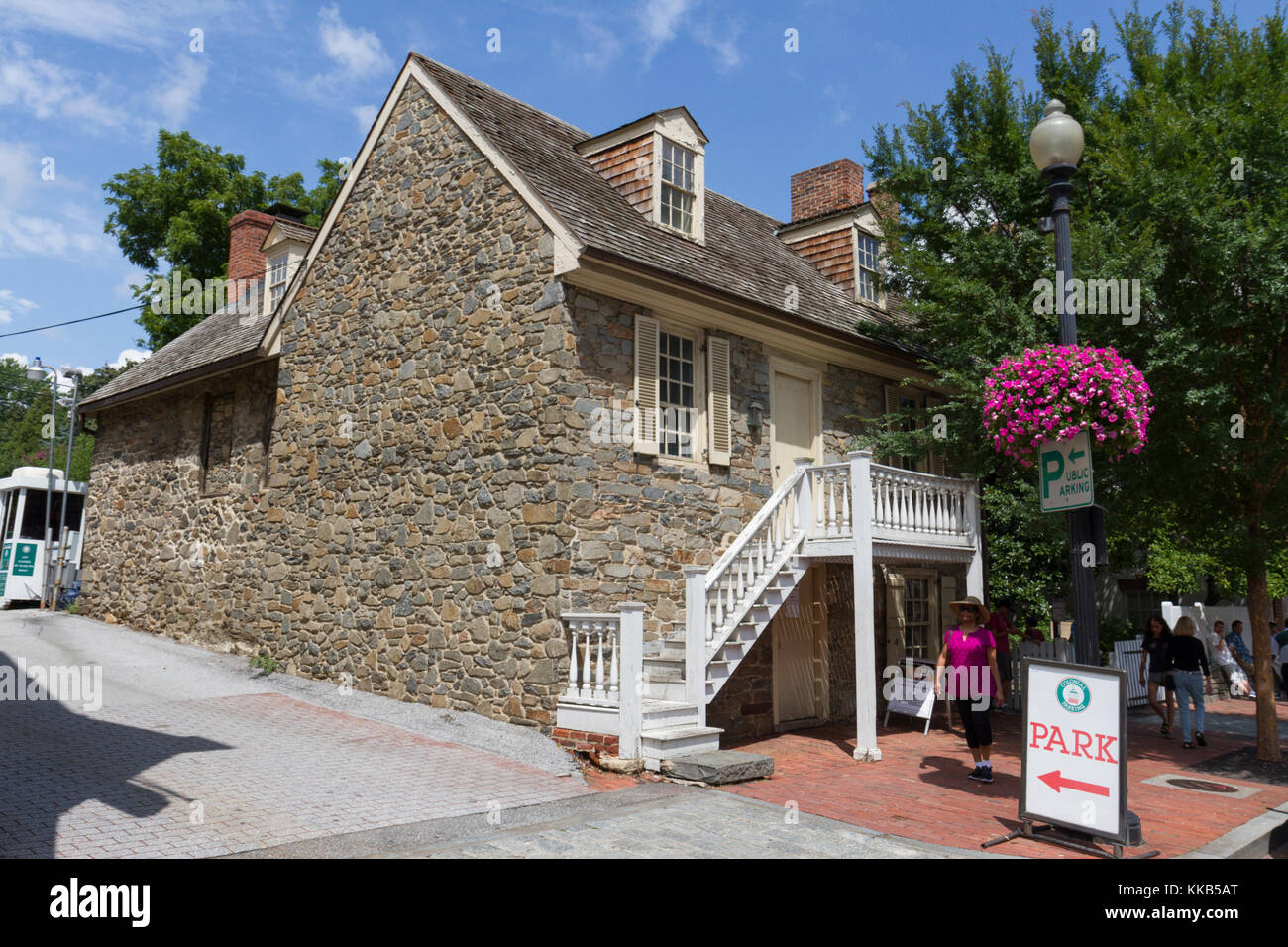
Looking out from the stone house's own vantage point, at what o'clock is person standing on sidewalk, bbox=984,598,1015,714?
The person standing on sidewalk is roughly at 10 o'clock from the stone house.

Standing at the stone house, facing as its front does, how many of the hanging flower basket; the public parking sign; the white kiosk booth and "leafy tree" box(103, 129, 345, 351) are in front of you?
2

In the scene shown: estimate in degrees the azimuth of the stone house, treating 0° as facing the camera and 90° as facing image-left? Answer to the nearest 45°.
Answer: approximately 315°

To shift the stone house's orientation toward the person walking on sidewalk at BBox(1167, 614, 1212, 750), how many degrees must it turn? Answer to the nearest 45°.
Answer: approximately 45° to its left

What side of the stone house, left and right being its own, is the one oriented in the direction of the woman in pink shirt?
front

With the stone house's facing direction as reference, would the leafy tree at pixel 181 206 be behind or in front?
behind

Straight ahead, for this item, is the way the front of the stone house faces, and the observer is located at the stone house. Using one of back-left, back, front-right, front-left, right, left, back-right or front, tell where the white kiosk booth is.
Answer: back

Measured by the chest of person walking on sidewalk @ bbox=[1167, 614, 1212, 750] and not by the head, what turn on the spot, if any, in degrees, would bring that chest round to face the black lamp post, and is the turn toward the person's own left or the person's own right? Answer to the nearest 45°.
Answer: approximately 180°

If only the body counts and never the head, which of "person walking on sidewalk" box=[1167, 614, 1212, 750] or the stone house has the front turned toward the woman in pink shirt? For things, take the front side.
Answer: the stone house
